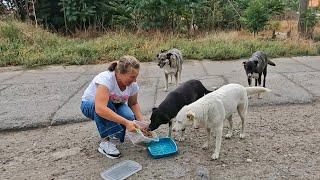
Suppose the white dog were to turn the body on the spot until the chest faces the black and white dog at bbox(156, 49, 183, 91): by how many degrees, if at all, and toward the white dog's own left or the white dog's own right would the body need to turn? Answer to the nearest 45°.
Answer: approximately 135° to the white dog's own right

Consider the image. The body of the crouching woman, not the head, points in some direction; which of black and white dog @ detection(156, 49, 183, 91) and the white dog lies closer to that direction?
the white dog

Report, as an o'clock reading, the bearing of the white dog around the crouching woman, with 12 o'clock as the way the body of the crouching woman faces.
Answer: The white dog is roughly at 11 o'clock from the crouching woman.

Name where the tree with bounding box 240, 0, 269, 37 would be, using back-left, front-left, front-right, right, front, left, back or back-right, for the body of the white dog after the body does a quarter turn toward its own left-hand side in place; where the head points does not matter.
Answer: back-left

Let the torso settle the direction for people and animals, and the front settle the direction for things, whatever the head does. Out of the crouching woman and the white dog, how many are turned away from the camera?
0

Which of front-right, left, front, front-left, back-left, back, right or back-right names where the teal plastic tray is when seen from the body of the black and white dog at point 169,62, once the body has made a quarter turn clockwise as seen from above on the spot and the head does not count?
back-left

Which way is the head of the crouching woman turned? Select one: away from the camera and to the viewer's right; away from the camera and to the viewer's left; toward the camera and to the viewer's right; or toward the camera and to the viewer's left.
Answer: toward the camera and to the viewer's right

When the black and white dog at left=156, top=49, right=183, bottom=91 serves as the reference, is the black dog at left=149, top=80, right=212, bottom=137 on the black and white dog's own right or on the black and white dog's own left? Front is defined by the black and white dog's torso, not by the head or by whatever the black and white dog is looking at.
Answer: on the black and white dog's own left

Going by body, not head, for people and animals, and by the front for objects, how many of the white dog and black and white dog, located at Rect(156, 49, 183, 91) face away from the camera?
0

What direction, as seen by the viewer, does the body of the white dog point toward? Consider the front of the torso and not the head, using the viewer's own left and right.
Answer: facing the viewer and to the left of the viewer

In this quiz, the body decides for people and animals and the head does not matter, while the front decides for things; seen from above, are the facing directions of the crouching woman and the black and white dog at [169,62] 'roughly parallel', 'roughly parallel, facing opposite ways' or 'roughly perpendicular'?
roughly perpendicular
